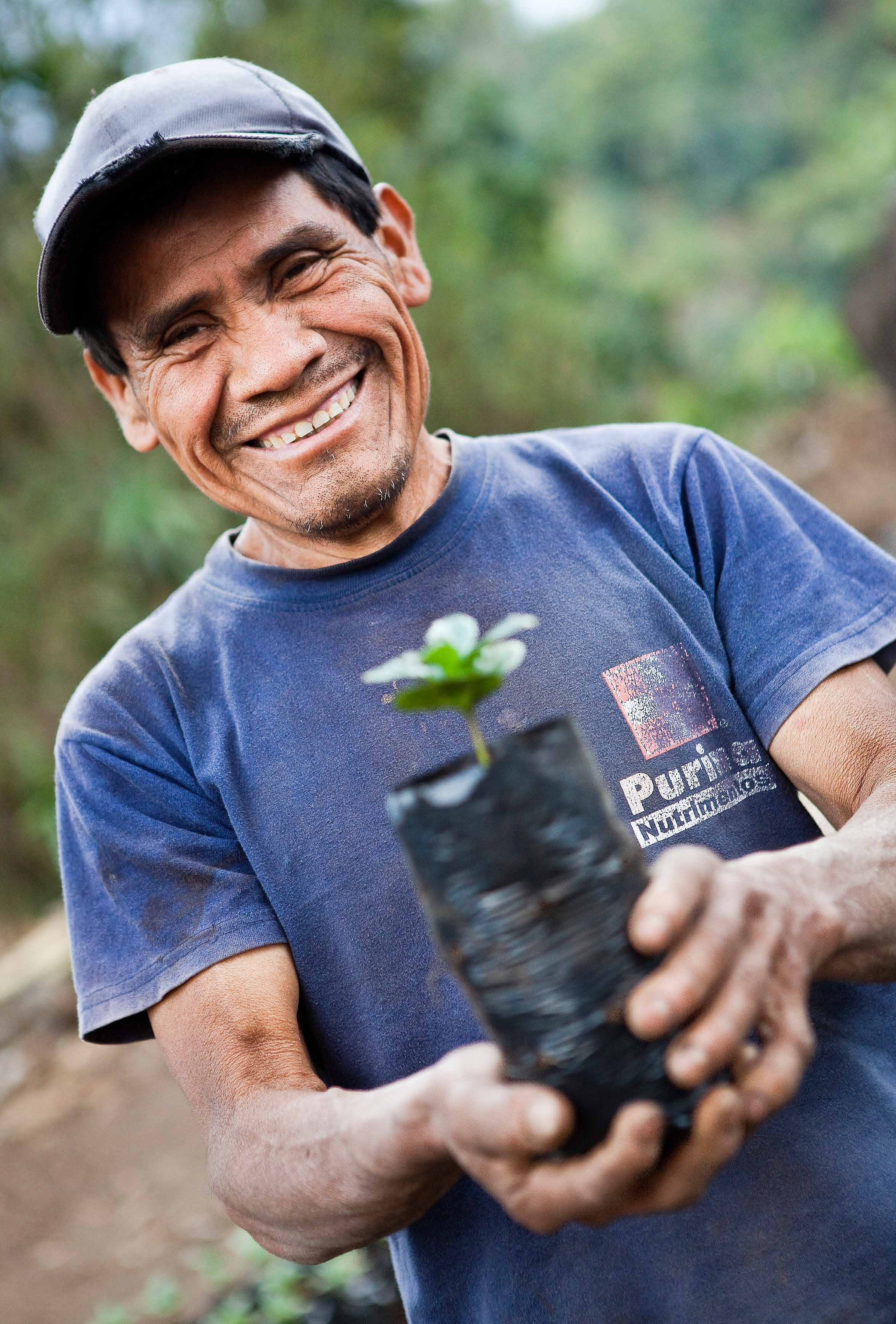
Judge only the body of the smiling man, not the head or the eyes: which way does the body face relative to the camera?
toward the camera
